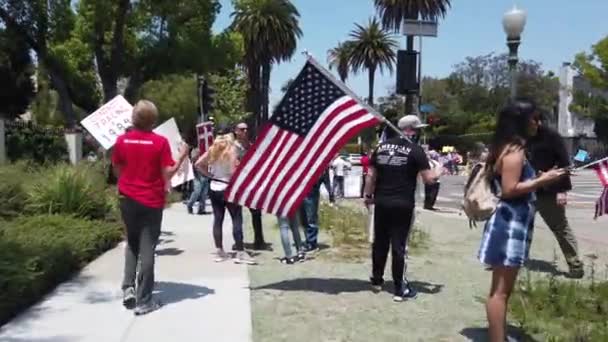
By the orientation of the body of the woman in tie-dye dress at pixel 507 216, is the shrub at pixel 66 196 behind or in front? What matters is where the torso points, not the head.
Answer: behind

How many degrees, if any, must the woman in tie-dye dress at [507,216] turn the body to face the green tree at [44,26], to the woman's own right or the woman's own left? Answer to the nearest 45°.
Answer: approximately 135° to the woman's own left

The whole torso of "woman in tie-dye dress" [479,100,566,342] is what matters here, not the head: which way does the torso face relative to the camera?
to the viewer's right

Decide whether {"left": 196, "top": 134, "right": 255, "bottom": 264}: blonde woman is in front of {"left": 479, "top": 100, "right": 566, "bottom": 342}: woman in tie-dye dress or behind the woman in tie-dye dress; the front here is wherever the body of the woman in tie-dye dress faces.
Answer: behind

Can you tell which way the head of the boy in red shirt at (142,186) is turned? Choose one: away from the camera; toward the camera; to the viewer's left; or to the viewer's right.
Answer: away from the camera

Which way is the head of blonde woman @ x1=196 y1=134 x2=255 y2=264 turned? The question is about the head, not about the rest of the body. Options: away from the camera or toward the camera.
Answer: away from the camera

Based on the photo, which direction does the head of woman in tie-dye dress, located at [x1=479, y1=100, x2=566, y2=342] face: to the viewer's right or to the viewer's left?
to the viewer's right
